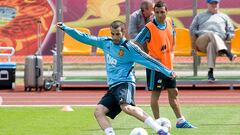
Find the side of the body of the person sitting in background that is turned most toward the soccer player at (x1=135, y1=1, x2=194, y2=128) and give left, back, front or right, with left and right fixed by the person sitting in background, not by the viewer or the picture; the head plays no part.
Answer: front

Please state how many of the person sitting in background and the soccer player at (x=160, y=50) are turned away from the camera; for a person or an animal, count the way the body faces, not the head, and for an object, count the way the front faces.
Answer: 0

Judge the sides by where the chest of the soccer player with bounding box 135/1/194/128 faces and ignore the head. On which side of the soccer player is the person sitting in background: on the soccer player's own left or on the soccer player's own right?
on the soccer player's own left

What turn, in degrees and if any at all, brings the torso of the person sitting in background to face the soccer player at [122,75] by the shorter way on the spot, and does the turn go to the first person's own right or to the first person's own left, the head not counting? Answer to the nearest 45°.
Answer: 0° — they already face them

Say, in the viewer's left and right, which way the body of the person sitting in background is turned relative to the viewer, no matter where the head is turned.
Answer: facing the viewer
